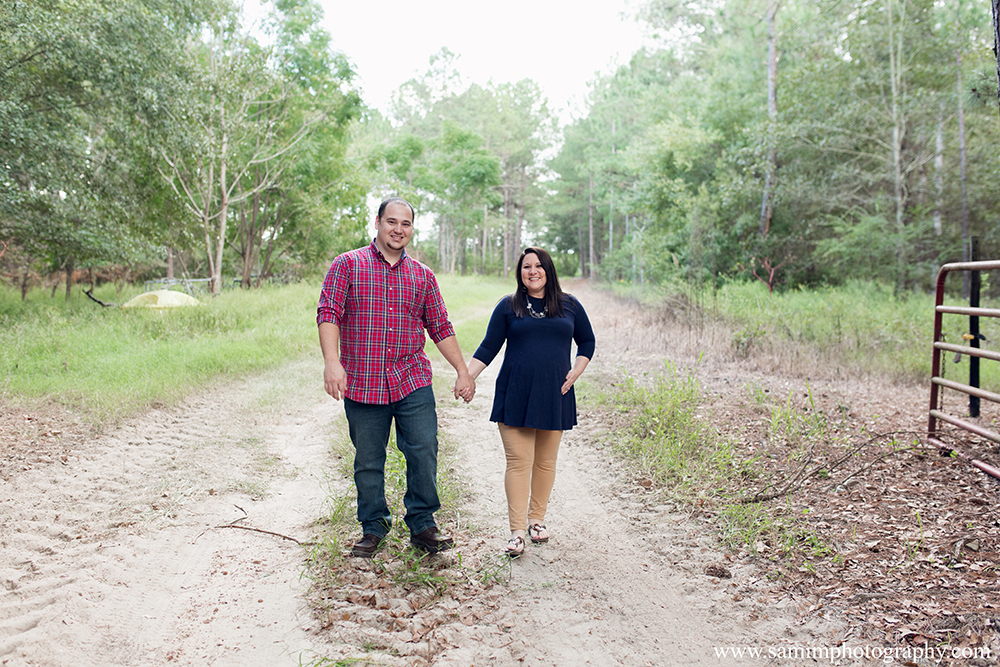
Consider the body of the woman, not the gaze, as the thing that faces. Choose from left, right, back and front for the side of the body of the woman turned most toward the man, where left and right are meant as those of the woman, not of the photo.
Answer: right

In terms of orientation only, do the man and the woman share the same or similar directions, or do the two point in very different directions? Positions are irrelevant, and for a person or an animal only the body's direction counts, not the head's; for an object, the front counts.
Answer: same or similar directions

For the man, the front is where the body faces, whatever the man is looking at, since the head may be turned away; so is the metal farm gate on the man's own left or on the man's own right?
on the man's own left

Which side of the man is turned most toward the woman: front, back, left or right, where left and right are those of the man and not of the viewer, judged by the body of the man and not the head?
left

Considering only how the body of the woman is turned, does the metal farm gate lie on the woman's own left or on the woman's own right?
on the woman's own left

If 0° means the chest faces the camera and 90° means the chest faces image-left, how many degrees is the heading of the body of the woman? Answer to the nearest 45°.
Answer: approximately 0°

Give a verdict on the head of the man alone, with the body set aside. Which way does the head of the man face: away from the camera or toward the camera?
toward the camera

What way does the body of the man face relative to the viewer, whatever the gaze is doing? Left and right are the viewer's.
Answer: facing the viewer

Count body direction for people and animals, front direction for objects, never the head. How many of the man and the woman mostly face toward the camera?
2

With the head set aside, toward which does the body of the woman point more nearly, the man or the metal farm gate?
the man
